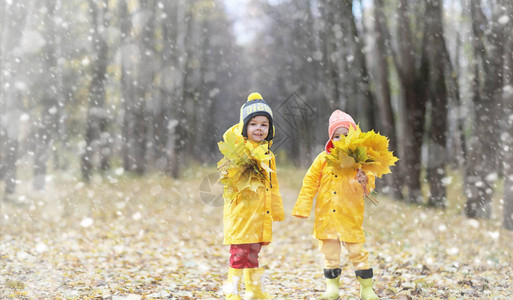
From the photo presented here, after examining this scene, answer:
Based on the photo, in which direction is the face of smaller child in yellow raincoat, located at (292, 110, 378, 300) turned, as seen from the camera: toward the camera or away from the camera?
toward the camera

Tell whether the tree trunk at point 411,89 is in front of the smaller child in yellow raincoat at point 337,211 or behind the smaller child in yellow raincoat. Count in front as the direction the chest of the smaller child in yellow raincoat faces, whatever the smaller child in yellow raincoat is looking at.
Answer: behind

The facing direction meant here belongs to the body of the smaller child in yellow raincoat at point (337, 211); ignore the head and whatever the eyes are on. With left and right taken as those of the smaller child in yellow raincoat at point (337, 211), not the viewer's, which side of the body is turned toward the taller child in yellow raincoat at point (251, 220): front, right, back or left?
right

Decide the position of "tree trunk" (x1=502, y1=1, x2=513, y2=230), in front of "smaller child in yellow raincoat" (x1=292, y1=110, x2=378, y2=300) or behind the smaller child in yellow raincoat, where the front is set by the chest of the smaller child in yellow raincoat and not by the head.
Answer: behind

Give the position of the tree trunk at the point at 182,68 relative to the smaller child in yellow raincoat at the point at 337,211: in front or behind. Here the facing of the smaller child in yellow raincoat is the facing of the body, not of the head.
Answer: behind

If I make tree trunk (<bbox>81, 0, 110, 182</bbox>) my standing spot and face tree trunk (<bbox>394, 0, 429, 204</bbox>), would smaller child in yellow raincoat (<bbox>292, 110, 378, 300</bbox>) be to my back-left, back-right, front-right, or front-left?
front-right

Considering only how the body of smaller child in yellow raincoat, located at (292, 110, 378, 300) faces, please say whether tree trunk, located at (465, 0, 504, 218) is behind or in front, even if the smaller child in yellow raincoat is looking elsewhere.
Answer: behind

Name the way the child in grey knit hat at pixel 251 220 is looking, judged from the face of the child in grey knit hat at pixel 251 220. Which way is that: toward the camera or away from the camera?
toward the camera

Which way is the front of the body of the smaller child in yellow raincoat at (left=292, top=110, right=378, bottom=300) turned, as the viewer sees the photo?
toward the camera

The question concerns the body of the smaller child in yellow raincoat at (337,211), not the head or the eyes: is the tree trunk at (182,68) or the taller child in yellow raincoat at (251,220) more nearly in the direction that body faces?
the taller child in yellow raincoat

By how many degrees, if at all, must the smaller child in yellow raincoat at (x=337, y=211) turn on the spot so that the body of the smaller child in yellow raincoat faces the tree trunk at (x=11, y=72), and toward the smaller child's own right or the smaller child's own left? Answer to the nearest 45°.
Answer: approximately 135° to the smaller child's own right

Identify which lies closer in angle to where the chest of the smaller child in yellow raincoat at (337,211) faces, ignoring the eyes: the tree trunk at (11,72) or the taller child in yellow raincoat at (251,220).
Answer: the taller child in yellow raincoat
